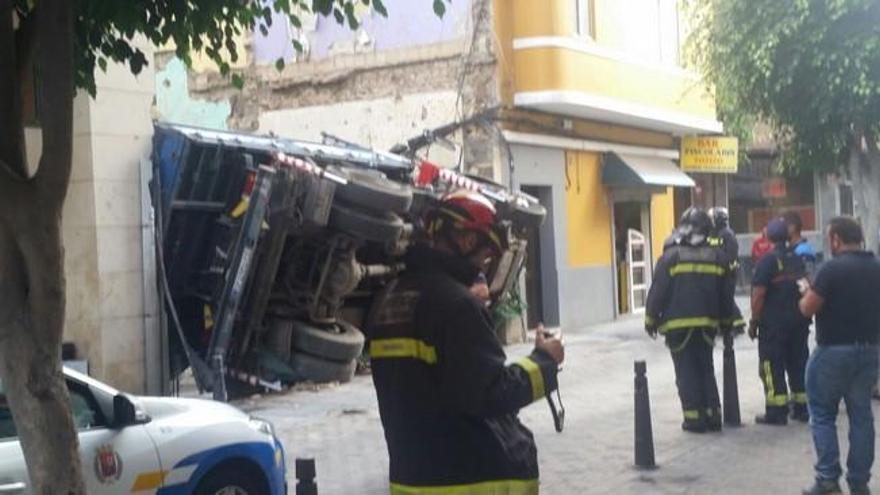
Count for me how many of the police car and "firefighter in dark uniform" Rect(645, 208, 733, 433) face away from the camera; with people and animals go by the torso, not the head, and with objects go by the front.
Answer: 1

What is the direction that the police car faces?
to the viewer's right

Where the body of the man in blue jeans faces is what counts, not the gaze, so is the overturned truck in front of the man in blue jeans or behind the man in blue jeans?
in front

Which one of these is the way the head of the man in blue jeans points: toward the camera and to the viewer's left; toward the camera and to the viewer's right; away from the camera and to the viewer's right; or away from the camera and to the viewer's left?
away from the camera and to the viewer's left

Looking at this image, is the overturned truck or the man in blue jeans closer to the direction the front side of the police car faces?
the man in blue jeans

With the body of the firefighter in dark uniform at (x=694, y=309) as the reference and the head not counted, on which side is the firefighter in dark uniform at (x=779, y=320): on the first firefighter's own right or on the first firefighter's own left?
on the first firefighter's own right

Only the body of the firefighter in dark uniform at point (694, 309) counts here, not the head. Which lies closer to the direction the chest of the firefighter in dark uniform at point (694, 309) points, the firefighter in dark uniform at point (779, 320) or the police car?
the firefighter in dark uniform

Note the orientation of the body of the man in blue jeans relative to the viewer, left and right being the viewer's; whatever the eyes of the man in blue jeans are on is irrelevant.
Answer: facing away from the viewer and to the left of the viewer

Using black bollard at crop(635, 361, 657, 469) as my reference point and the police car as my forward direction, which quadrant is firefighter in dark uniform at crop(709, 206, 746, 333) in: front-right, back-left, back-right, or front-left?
back-right

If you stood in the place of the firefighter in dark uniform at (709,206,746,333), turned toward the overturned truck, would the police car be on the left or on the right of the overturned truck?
left

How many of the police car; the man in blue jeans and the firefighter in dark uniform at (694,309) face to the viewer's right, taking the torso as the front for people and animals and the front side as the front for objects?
1

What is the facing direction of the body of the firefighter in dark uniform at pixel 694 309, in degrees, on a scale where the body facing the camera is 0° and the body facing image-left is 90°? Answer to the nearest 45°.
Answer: approximately 180°

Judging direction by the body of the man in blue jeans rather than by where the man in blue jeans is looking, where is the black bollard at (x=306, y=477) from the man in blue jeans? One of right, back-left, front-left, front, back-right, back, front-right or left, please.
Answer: left

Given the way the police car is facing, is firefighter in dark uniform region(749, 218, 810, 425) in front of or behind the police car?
in front
